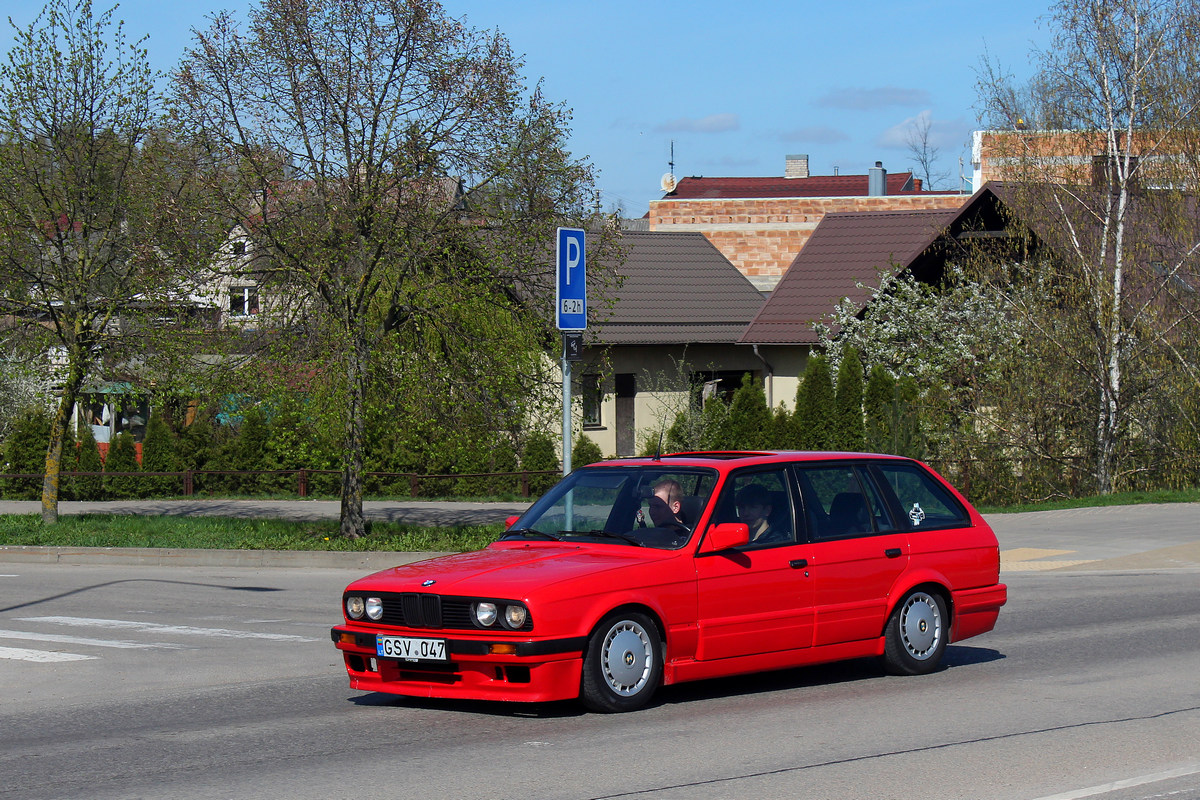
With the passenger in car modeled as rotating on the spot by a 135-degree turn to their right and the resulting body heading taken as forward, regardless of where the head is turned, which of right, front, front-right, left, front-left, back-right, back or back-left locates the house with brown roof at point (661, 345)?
front

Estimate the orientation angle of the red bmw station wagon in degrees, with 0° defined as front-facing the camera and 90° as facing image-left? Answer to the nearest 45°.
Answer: approximately 45°

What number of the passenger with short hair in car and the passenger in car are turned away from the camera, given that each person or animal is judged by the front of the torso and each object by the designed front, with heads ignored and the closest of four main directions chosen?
0

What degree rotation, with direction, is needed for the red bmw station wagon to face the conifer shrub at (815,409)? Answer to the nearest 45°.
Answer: approximately 135° to its right

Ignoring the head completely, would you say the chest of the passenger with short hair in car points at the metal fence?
no

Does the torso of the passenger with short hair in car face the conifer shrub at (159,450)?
no

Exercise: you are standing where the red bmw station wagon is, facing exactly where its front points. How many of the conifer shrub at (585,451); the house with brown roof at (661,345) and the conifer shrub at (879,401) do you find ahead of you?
0

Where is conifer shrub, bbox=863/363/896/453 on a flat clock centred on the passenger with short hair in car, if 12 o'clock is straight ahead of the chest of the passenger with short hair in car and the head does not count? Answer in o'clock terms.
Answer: The conifer shrub is roughly at 5 o'clock from the passenger with short hair in car.

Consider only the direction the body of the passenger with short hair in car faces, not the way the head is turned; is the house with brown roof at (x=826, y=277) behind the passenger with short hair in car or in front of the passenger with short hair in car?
behind

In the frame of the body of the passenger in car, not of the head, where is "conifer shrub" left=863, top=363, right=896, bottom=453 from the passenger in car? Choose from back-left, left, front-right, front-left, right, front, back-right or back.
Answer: back-right

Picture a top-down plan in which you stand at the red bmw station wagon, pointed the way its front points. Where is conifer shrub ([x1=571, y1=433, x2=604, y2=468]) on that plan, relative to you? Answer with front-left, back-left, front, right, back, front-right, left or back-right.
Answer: back-right

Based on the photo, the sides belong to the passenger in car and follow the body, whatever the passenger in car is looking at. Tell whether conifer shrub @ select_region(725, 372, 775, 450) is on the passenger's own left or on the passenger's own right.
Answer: on the passenger's own right

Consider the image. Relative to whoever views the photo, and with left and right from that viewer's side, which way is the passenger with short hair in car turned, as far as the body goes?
facing the viewer and to the left of the viewer

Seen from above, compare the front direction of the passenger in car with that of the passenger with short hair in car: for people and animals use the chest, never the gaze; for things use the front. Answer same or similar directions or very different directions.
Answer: same or similar directions

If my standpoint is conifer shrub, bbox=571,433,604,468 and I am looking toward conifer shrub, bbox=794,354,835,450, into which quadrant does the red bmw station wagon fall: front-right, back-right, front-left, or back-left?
front-right

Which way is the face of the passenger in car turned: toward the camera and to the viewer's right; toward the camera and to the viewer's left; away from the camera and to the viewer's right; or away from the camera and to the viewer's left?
toward the camera and to the viewer's left
